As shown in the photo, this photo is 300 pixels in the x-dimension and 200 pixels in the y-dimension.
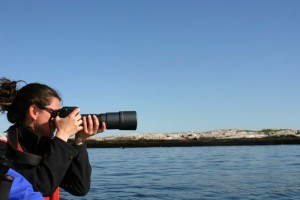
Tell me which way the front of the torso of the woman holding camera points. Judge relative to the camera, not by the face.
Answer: to the viewer's right

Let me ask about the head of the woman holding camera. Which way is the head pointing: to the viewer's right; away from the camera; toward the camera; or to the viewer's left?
to the viewer's right
